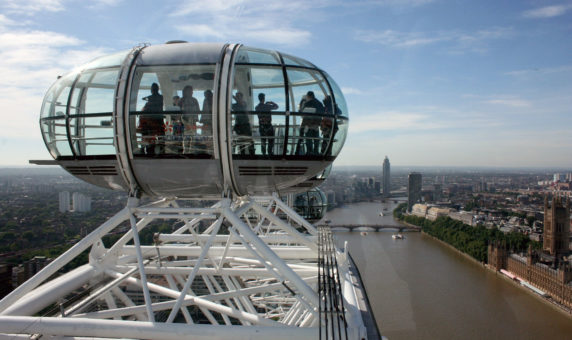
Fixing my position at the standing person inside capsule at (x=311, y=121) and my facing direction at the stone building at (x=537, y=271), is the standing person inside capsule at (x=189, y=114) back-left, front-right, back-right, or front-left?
back-left

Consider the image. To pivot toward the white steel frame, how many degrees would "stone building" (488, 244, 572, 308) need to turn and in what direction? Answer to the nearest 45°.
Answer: approximately 45° to its left

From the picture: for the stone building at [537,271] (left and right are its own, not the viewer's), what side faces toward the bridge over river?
right

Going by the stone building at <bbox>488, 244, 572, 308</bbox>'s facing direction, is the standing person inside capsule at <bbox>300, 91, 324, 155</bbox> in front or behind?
in front

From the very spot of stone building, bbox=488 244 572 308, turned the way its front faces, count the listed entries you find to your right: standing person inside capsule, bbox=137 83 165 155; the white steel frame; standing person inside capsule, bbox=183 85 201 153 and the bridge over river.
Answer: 1

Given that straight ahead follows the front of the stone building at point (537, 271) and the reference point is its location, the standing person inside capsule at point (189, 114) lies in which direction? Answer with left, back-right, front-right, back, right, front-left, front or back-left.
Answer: front-left

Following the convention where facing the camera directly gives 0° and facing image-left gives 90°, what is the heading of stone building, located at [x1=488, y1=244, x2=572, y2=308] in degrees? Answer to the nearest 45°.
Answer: approximately 45°

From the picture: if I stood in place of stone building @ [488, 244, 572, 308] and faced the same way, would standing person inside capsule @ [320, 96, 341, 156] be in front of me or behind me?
in front

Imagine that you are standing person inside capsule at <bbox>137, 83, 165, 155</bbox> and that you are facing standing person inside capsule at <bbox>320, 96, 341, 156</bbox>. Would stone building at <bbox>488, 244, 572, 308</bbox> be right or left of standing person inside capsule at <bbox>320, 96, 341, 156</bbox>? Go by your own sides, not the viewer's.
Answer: left

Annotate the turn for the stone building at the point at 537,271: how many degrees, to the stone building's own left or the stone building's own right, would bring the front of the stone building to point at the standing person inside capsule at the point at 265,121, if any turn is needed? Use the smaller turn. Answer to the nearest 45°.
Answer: approximately 45° to the stone building's own left

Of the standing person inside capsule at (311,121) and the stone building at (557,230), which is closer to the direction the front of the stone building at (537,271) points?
the standing person inside capsule

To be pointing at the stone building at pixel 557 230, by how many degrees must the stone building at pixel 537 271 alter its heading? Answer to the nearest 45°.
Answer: approximately 135° to its right

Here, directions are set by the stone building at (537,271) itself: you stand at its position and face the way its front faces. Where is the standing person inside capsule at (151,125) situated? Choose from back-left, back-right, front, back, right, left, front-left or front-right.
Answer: front-left
